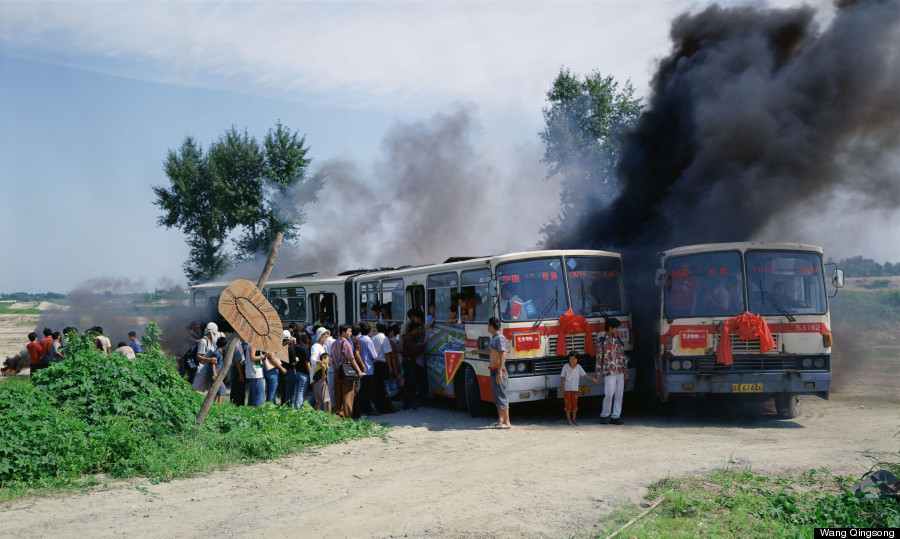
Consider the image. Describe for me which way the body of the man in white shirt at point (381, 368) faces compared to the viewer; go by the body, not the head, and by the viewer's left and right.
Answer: facing away from the viewer and to the right of the viewer

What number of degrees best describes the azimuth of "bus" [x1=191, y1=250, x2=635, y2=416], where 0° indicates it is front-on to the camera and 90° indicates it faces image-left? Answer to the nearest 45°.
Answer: approximately 315°

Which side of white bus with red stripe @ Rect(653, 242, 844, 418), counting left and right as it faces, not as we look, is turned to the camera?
front

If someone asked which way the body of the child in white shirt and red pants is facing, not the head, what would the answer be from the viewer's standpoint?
toward the camera

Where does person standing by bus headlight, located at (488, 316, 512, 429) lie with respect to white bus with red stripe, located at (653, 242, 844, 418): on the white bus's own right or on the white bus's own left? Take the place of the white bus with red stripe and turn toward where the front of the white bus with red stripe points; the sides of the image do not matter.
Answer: on the white bus's own right

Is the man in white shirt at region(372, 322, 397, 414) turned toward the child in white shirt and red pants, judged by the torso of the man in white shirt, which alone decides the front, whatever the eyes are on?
no

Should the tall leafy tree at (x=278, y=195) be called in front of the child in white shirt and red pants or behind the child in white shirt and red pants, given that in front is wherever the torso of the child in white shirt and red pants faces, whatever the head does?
behind

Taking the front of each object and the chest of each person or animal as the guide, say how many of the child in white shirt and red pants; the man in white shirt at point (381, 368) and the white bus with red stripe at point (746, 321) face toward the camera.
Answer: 2

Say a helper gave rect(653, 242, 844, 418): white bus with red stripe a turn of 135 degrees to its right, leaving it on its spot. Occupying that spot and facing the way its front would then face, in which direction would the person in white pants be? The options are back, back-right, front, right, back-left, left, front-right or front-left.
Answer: front-left

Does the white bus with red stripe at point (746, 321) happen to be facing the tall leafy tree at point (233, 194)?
no

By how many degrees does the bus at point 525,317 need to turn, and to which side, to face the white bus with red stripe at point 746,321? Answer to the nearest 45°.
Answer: approximately 45° to its left

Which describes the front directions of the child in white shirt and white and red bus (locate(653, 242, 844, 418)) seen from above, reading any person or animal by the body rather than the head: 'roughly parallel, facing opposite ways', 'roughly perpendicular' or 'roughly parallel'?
roughly parallel

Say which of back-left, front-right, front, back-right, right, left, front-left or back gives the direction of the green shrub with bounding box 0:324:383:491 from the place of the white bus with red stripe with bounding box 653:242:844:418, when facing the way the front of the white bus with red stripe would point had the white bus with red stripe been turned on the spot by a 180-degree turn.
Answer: back-left

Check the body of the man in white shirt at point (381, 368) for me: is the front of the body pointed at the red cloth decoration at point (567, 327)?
no

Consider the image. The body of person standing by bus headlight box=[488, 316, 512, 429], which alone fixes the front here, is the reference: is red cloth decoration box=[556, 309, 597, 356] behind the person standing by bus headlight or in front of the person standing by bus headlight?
behind

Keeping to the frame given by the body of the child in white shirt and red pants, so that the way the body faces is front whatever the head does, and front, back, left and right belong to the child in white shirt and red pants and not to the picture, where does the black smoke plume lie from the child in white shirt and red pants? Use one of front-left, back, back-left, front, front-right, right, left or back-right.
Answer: back-left
